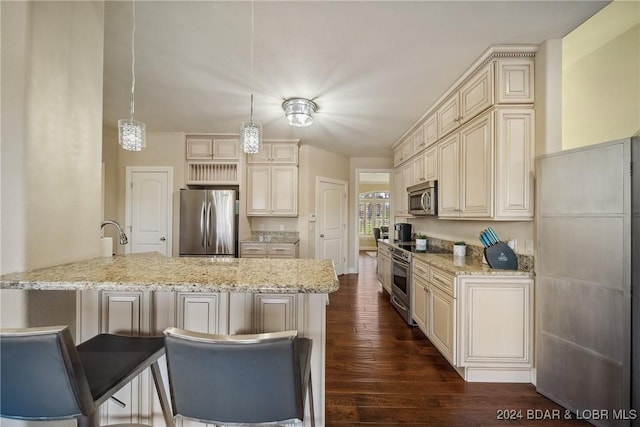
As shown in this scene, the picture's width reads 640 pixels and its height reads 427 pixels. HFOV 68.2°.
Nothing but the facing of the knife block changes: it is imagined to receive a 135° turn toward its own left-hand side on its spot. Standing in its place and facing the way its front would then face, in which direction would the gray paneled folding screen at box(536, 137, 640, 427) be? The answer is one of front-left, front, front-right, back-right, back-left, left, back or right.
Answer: front

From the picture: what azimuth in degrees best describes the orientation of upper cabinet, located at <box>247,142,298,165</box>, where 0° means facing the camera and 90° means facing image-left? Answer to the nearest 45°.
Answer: approximately 0°

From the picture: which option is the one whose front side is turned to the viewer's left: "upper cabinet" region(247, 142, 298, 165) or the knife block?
the knife block

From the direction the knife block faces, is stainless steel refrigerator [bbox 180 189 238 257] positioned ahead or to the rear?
ahead

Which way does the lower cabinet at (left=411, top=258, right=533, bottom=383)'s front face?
to the viewer's left

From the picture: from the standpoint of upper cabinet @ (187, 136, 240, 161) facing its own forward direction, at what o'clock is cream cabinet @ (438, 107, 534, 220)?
The cream cabinet is roughly at 11 o'clock from the upper cabinet.

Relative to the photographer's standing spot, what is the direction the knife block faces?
facing to the left of the viewer

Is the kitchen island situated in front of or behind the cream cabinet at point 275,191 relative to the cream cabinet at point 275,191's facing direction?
in front

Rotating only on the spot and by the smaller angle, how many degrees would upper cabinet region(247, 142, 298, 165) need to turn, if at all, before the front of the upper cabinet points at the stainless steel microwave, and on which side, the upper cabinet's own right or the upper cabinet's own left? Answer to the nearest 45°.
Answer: approximately 45° to the upper cabinet's own left

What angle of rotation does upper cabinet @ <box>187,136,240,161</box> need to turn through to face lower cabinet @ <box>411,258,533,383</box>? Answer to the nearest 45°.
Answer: approximately 45° to its left
